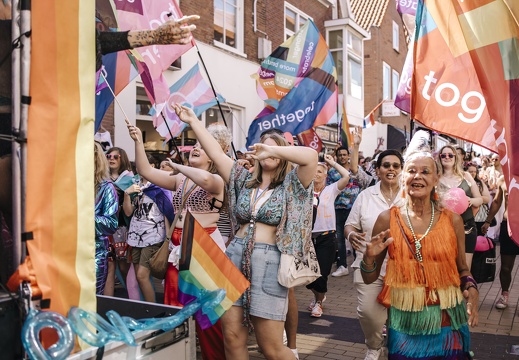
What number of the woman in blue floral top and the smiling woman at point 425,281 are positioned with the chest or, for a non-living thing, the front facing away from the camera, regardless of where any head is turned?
0

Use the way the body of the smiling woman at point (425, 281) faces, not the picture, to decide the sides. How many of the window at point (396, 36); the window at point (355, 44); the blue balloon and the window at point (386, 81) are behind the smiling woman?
3

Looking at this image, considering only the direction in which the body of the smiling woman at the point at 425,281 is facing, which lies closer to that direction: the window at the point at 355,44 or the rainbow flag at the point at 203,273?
the rainbow flag

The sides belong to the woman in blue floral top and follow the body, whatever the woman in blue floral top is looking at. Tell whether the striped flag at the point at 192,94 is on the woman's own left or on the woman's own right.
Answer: on the woman's own right

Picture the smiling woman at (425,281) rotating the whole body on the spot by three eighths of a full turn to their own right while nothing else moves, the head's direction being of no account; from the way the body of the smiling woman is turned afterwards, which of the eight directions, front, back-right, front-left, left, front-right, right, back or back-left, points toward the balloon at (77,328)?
left

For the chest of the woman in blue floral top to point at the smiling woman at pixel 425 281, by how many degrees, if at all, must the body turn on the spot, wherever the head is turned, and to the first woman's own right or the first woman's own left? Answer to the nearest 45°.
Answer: approximately 135° to the first woman's own left

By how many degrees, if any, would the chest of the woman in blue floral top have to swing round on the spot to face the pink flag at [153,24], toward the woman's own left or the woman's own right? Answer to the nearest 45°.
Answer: approximately 90° to the woman's own right

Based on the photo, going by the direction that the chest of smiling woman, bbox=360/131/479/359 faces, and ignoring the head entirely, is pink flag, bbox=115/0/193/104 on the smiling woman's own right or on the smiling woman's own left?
on the smiling woman's own right

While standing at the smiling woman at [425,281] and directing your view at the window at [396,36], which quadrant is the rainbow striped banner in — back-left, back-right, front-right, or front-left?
back-left

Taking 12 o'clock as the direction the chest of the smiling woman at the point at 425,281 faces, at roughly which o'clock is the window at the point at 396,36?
The window is roughly at 6 o'clock from the smiling woman.

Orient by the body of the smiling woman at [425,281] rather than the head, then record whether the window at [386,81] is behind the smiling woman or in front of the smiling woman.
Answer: behind

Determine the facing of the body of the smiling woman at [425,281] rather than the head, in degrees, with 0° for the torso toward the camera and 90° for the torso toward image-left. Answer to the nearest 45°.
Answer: approximately 0°

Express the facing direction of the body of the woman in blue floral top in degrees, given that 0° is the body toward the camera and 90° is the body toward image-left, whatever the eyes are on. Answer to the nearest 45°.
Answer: approximately 45°
